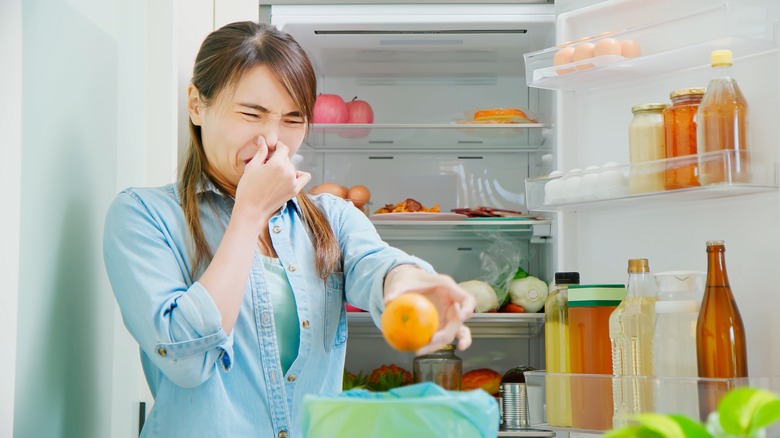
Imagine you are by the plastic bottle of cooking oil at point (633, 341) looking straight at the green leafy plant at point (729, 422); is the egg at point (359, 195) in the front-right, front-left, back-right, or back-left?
back-right

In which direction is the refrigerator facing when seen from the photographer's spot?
facing the viewer

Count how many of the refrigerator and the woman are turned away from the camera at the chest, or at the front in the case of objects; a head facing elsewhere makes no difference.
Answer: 0

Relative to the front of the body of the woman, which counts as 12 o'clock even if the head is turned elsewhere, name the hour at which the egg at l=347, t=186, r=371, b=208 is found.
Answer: The egg is roughly at 8 o'clock from the woman.

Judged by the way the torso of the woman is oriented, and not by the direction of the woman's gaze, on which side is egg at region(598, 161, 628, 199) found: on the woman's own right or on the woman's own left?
on the woman's own left

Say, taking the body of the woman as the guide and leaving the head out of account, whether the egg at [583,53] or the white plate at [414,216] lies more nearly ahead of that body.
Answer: the egg

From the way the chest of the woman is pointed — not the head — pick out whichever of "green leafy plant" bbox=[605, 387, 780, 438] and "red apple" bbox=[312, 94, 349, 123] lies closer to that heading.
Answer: the green leafy plant

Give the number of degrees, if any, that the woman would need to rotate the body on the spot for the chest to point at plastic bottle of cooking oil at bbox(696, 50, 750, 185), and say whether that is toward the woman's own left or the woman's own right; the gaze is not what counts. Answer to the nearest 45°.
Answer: approximately 45° to the woman's own left
